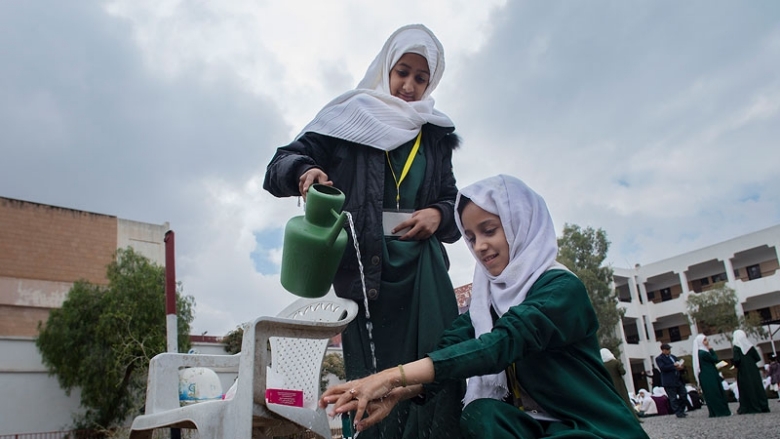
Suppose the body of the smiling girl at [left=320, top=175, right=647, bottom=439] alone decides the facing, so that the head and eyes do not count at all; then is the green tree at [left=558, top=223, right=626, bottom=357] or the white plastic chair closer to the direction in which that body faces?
the white plastic chair

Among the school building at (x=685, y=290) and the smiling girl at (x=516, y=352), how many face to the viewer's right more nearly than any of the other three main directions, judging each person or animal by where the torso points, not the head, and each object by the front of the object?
0

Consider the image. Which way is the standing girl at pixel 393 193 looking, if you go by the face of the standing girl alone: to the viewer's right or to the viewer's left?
to the viewer's left

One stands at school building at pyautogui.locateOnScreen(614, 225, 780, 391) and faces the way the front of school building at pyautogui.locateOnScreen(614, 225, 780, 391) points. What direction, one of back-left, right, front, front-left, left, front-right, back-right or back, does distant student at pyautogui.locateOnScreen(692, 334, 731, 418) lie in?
front-left

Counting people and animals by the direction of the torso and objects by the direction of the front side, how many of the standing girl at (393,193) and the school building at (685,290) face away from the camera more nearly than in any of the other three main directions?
0

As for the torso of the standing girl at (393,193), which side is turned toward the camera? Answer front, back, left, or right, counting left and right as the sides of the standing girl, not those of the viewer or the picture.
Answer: front

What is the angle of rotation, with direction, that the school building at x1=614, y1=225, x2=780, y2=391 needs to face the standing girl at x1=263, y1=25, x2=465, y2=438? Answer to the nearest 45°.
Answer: approximately 45° to its left

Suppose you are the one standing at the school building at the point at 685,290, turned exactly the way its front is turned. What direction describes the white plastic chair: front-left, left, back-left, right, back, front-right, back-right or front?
front-left

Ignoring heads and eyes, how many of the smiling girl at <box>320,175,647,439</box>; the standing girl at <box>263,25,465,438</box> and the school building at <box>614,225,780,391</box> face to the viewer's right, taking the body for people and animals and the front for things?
0

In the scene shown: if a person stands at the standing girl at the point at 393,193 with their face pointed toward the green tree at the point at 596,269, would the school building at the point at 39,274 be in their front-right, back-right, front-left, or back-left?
front-left

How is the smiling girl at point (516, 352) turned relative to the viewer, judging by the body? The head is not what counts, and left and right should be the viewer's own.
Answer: facing the viewer and to the left of the viewer

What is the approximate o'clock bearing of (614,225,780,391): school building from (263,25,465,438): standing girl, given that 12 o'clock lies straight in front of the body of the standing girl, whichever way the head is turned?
The school building is roughly at 7 o'clock from the standing girl.
